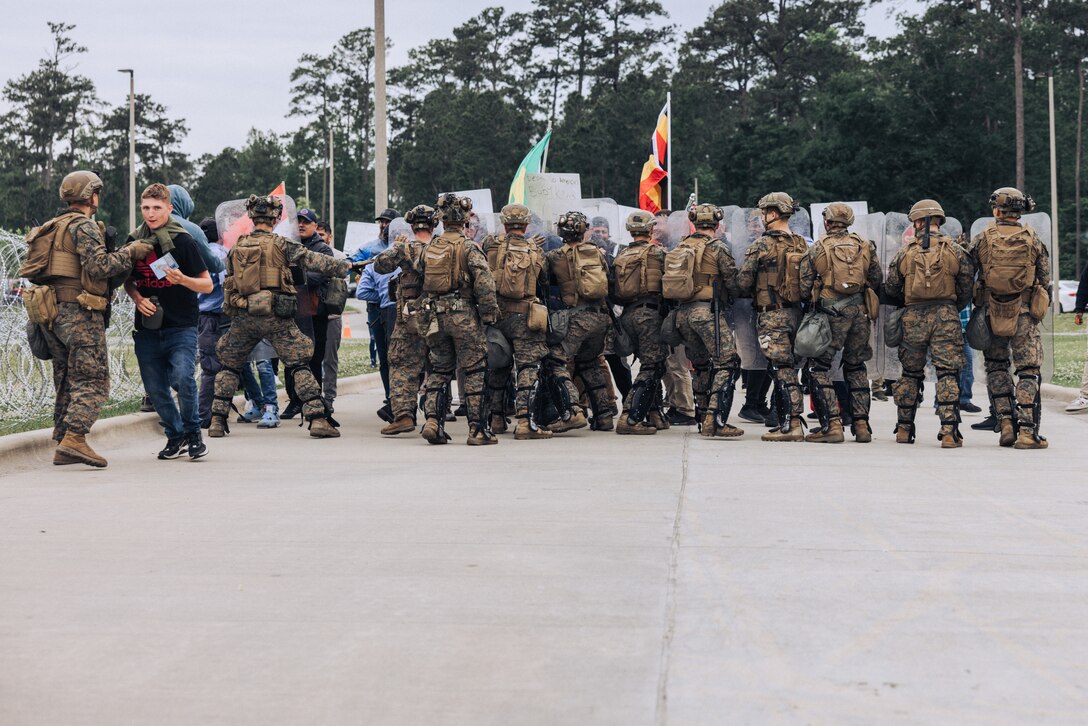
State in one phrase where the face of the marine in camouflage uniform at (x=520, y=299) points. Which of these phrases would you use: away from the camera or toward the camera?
away from the camera

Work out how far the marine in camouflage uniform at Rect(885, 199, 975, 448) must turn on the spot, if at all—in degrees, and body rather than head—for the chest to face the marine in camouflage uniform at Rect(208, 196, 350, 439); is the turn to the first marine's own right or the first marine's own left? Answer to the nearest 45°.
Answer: approximately 90° to the first marine's own left

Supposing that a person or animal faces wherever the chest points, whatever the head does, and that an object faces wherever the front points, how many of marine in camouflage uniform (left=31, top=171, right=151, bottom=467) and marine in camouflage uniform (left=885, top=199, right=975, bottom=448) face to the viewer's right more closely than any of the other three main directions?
1

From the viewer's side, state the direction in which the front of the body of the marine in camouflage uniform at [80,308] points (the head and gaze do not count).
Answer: to the viewer's right

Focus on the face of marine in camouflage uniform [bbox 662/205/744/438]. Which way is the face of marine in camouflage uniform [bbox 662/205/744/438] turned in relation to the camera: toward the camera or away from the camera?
away from the camera

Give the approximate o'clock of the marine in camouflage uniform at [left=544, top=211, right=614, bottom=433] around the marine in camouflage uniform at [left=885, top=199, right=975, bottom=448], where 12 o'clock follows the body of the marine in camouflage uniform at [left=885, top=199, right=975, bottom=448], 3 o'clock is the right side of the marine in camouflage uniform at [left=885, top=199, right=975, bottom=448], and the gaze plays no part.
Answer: the marine in camouflage uniform at [left=544, top=211, right=614, bottom=433] is roughly at 9 o'clock from the marine in camouflage uniform at [left=885, top=199, right=975, bottom=448].

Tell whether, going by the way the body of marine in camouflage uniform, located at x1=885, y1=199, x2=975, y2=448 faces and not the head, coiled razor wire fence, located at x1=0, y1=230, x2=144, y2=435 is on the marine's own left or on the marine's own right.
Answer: on the marine's own left

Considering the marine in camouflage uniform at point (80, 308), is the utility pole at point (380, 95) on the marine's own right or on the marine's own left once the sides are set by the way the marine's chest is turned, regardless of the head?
on the marine's own left

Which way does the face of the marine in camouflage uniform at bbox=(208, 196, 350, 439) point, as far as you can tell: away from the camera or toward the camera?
away from the camera

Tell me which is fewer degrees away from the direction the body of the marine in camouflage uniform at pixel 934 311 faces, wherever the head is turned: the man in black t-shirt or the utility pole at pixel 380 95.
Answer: the utility pole

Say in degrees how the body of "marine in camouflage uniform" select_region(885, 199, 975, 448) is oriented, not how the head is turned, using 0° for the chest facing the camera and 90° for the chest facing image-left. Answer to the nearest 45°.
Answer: approximately 180°

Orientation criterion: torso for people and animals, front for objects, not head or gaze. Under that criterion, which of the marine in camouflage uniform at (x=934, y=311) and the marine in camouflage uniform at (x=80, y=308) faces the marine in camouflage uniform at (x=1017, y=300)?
the marine in camouflage uniform at (x=80, y=308)

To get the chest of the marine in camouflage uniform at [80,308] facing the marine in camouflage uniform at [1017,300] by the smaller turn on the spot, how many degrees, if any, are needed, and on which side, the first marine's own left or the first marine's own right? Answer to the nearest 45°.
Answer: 0° — they already face them

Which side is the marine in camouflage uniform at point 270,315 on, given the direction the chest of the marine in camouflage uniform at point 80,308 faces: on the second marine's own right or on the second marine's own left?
on the second marine's own left
